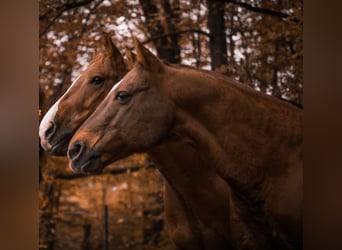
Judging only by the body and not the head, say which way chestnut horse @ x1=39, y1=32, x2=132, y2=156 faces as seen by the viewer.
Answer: to the viewer's left

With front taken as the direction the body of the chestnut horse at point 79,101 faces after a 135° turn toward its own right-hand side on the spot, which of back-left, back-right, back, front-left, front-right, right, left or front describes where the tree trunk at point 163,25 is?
front

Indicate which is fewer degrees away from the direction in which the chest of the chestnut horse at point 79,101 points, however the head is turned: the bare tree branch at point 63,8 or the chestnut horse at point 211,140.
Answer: the bare tree branch

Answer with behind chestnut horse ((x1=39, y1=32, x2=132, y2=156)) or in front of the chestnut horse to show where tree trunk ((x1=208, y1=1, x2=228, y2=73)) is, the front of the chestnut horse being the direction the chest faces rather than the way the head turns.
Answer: behind

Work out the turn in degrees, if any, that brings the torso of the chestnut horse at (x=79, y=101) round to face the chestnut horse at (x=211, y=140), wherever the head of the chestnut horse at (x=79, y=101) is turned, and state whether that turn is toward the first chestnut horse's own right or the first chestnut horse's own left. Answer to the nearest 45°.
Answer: approximately 135° to the first chestnut horse's own left

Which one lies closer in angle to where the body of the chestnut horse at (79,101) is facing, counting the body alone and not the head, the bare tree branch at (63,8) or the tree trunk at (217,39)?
the bare tree branch

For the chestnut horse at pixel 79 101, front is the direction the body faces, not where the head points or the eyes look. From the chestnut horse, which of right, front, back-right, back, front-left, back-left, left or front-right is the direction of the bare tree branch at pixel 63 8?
right

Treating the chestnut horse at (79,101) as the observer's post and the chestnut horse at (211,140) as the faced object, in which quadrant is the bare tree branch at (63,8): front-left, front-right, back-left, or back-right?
back-left
